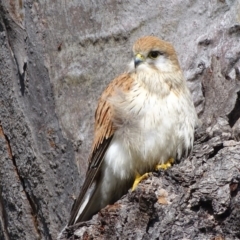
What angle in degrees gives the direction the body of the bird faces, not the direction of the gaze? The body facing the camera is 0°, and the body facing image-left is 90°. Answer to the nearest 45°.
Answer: approximately 315°
